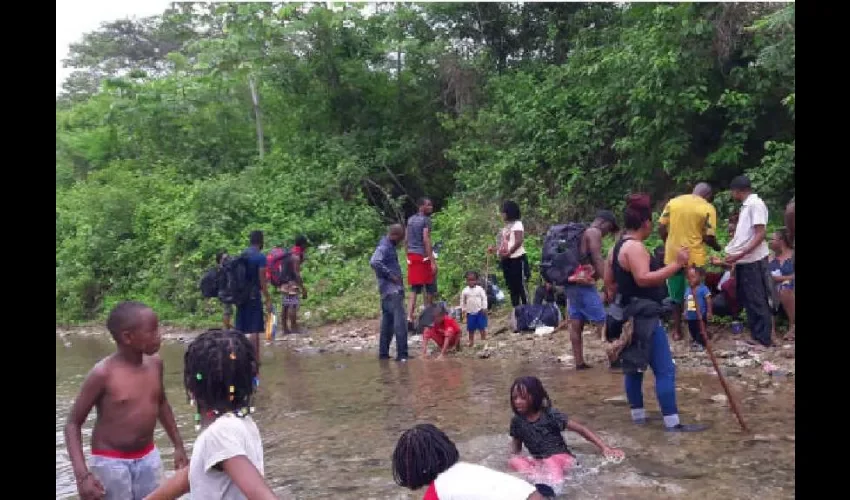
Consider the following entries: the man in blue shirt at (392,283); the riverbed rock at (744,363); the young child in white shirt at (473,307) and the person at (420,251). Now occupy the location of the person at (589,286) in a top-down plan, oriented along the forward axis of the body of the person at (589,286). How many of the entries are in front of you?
1

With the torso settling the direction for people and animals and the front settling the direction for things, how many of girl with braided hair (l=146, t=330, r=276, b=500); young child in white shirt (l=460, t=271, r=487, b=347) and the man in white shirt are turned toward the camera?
1

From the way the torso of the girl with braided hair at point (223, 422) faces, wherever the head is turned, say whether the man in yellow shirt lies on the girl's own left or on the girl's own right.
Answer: on the girl's own right

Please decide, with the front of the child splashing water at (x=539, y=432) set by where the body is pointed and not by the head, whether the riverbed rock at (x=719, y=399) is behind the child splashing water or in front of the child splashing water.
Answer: behind

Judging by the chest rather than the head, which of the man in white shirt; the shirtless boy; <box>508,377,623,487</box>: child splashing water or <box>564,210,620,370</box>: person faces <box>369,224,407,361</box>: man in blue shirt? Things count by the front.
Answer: the man in white shirt

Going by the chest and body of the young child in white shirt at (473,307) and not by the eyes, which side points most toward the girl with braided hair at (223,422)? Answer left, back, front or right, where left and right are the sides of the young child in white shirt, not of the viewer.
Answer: front

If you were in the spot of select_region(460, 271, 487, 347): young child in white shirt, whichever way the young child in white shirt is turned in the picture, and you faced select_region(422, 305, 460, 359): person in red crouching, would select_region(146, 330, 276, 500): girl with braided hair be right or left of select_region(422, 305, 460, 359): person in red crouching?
left

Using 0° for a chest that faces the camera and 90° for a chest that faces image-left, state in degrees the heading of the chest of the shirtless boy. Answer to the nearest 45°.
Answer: approximately 315°

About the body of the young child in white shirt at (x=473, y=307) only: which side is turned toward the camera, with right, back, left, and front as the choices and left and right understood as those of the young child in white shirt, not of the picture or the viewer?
front

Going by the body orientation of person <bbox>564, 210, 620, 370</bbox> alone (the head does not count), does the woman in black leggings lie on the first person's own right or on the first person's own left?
on the first person's own left

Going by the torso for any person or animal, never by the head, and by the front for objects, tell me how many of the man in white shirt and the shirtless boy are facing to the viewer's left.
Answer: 1

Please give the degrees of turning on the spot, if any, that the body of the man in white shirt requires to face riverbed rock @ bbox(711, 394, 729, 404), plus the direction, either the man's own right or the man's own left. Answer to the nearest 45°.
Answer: approximately 90° to the man's own left

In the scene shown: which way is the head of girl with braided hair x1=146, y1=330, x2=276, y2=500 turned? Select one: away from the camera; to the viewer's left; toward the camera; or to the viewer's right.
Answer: away from the camera

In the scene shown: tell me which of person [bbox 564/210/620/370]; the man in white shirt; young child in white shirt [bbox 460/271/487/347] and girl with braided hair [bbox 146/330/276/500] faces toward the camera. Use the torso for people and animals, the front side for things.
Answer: the young child in white shirt
